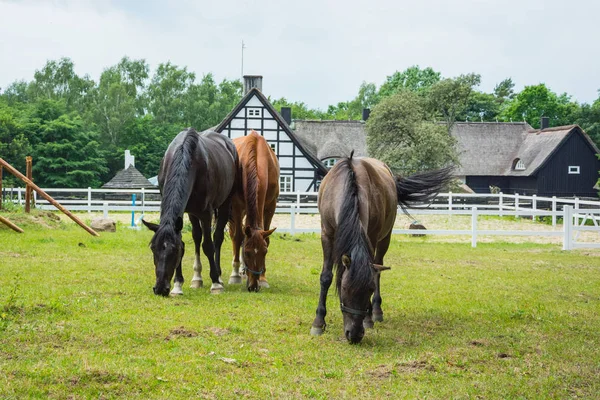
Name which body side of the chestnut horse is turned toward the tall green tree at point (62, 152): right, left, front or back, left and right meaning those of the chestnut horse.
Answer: back

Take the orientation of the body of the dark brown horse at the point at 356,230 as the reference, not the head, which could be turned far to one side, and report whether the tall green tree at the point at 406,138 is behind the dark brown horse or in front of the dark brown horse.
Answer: behind

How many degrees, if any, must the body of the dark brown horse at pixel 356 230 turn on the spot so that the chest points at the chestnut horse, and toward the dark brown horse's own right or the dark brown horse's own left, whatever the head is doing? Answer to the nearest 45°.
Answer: approximately 135° to the dark brown horse's own right

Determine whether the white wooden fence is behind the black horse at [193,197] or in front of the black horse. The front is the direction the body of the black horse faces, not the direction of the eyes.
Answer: behind

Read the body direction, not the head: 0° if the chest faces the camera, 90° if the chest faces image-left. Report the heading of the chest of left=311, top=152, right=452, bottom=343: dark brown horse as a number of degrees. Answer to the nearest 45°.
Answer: approximately 0°

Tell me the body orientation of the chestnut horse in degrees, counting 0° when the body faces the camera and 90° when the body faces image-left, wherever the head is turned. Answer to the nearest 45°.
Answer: approximately 0°

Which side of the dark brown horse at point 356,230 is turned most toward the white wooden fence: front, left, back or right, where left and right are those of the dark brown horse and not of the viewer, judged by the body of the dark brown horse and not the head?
back

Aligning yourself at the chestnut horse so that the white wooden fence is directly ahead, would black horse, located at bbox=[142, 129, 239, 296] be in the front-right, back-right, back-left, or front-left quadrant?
back-left

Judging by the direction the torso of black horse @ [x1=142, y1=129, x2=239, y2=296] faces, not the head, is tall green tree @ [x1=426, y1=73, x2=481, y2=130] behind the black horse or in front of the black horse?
behind

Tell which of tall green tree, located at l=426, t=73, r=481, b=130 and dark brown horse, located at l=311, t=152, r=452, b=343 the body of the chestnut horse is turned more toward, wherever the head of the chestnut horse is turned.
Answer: the dark brown horse

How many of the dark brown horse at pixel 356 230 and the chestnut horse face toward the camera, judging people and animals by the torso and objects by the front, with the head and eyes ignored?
2

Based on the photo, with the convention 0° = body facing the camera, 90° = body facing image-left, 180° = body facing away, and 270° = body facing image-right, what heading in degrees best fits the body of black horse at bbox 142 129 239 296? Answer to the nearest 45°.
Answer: approximately 45°

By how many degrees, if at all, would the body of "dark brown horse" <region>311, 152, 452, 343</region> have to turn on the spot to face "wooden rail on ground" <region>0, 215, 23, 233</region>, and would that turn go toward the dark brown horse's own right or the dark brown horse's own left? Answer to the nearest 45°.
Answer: approximately 135° to the dark brown horse's own right
